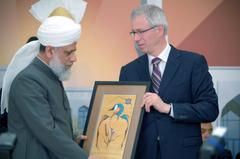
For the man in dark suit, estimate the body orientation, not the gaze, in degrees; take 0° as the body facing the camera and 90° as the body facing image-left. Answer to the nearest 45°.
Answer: approximately 45°

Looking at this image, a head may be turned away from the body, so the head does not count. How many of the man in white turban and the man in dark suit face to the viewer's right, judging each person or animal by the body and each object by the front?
1

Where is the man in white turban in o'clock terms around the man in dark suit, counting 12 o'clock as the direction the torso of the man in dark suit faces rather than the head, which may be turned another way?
The man in white turban is roughly at 1 o'clock from the man in dark suit.

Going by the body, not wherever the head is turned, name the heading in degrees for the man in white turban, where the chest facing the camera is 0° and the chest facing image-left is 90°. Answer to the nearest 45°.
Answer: approximately 270°

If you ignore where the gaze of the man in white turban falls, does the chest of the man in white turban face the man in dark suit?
yes
